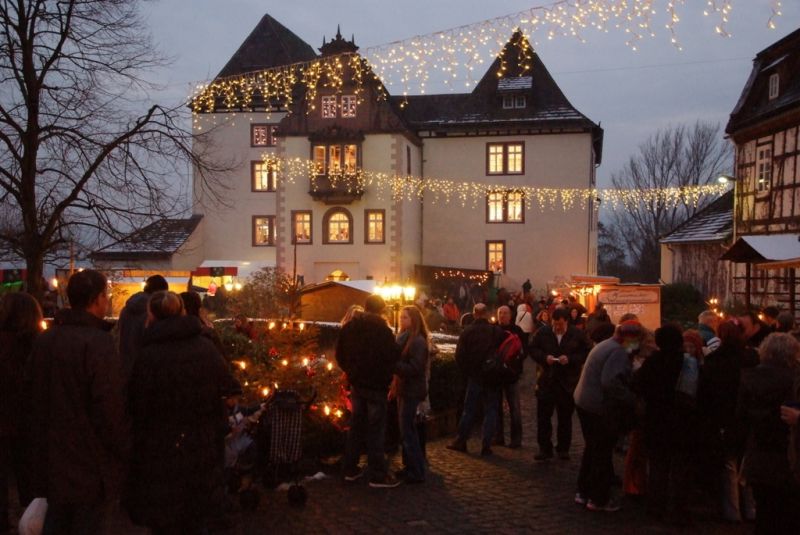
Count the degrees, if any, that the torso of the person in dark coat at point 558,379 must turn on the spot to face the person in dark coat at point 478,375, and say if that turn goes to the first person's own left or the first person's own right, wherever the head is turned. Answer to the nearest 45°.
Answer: approximately 90° to the first person's own right

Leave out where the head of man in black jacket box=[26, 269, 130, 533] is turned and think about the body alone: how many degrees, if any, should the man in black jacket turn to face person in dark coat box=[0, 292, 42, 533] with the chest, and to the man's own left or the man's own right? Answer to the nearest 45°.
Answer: approximately 45° to the man's own left

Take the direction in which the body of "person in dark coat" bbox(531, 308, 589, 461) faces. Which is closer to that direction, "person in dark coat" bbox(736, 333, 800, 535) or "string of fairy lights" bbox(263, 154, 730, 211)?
the person in dark coat

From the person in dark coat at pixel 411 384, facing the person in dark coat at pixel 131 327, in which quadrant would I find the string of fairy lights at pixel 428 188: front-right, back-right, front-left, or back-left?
back-right

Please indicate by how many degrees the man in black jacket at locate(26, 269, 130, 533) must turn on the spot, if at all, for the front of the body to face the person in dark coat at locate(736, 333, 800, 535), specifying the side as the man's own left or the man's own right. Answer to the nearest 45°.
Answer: approximately 45° to the man's own right

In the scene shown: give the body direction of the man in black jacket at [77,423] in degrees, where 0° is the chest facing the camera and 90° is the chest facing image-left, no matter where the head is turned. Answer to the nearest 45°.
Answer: approximately 225°

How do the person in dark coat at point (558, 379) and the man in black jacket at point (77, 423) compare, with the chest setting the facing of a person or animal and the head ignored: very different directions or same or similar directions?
very different directions
